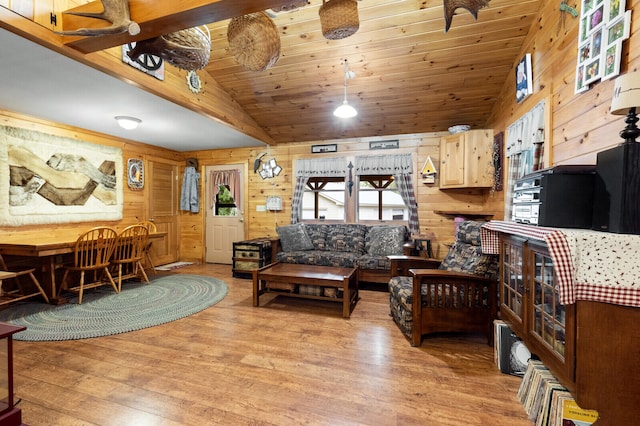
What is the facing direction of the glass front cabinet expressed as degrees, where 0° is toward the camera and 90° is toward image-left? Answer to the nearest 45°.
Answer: approximately 45°

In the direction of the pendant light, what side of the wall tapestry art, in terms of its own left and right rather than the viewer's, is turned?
front

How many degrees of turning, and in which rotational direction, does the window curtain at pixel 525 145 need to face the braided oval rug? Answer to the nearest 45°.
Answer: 0° — it already faces it

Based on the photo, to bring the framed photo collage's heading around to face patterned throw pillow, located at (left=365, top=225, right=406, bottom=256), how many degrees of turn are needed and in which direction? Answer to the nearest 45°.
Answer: approximately 90° to its right

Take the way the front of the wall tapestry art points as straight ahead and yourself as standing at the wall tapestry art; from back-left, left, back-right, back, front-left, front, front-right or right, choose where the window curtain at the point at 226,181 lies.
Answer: front-left

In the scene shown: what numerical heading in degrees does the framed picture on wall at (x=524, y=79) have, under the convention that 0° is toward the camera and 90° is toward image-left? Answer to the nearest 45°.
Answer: approximately 45°

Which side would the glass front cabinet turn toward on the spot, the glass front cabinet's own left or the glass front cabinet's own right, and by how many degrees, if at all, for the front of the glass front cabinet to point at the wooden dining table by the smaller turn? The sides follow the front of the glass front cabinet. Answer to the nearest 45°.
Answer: approximately 45° to the glass front cabinet's own right

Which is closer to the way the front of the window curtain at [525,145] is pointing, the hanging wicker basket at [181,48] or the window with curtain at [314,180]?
the hanging wicker basket

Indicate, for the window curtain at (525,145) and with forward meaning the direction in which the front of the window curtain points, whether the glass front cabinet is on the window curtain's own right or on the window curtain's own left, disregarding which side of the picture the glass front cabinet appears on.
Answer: on the window curtain's own left

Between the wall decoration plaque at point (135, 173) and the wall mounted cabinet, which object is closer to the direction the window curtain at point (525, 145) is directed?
the wall decoration plaque

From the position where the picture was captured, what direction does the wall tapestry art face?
facing the viewer and to the right of the viewer
